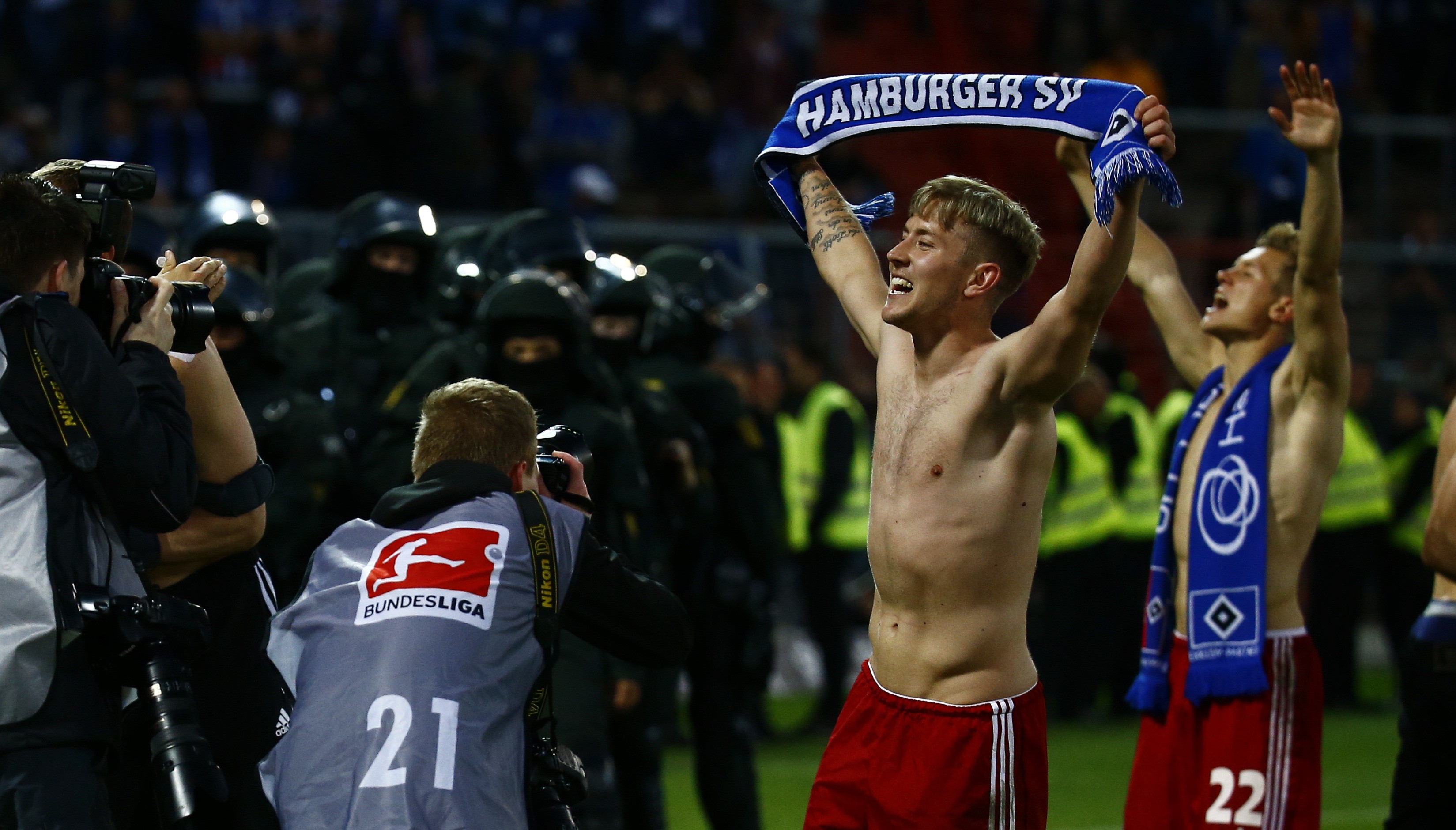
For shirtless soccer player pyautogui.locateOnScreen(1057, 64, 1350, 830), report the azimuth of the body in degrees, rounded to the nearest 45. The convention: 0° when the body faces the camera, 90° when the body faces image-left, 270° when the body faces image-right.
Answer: approximately 45°

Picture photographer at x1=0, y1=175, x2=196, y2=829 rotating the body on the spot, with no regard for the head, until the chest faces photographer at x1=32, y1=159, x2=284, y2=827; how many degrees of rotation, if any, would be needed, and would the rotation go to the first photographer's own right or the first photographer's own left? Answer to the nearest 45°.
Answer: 0° — they already face them

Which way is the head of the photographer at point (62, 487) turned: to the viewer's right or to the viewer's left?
to the viewer's right

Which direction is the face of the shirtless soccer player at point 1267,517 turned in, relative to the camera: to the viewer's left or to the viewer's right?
to the viewer's left

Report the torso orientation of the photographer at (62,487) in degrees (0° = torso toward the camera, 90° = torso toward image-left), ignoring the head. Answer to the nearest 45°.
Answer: approximately 225°

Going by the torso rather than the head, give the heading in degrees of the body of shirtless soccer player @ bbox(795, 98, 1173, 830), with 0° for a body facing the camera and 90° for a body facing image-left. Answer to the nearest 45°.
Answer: approximately 45°

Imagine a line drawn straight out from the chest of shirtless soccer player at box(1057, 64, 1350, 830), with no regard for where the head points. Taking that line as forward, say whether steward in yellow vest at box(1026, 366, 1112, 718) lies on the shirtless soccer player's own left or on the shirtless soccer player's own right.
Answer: on the shirtless soccer player's own right

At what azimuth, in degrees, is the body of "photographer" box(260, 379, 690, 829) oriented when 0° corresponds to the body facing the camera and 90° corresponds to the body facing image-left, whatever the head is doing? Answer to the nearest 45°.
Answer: approximately 225°
